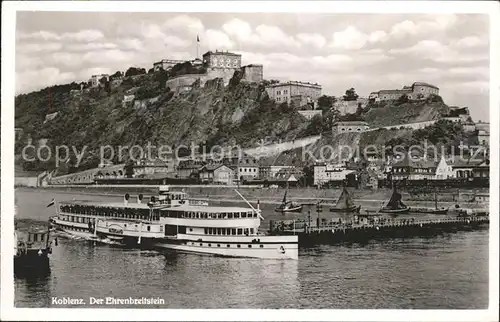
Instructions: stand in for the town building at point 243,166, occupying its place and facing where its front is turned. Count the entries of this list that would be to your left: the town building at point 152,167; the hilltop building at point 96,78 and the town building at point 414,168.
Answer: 1

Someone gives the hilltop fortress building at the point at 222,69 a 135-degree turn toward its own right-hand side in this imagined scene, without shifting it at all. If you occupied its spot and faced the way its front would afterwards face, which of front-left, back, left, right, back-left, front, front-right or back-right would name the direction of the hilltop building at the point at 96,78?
front-left

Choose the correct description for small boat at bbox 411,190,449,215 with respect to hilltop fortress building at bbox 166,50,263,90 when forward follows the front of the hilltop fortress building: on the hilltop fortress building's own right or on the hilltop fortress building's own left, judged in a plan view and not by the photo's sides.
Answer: on the hilltop fortress building's own left

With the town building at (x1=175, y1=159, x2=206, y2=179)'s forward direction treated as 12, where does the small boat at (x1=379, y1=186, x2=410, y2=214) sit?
The small boat is roughly at 9 o'clock from the town building.

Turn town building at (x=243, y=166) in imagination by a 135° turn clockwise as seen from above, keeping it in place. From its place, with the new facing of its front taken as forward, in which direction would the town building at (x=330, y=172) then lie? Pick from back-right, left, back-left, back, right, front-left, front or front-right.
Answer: back-right

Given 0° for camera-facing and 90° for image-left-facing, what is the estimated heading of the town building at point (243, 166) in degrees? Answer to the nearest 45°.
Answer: approximately 0°

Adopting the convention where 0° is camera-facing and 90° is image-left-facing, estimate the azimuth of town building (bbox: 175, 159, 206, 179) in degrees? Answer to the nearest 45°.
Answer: approximately 0°
